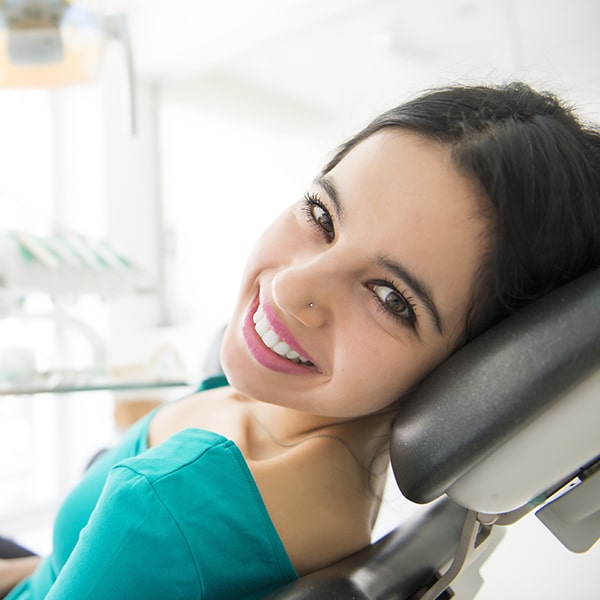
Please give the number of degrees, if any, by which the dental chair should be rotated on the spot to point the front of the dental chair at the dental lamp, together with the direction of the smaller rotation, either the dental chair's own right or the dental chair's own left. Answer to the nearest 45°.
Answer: approximately 45° to the dental chair's own right

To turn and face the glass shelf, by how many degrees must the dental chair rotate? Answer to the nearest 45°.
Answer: approximately 45° to its right

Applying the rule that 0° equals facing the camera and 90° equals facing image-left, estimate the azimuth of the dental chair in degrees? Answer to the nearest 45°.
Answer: approximately 90°
